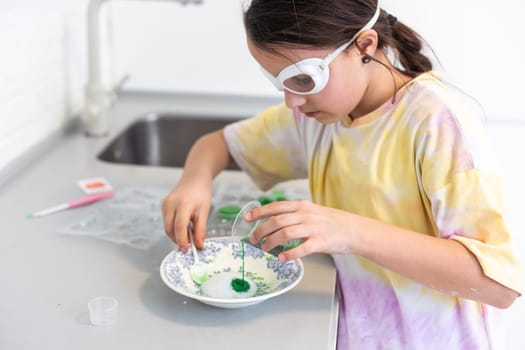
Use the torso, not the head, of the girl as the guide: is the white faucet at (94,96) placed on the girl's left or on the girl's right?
on the girl's right

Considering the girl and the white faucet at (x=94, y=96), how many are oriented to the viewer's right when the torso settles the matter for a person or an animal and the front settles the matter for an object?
1

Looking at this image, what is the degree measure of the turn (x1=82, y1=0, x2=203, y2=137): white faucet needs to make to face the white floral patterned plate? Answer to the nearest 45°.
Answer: approximately 90° to its right

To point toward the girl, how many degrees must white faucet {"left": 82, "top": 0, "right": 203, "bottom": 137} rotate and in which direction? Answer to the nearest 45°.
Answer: approximately 45° to its right

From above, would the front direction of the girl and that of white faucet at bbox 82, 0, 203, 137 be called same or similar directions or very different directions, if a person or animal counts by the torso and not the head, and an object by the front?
very different directions

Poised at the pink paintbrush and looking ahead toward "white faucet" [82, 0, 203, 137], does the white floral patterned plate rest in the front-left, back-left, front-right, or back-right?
back-right

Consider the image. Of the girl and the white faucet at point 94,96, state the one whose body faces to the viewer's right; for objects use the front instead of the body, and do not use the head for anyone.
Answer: the white faucet

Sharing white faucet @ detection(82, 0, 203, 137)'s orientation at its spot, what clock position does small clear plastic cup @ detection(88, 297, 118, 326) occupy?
The small clear plastic cup is roughly at 3 o'clock from the white faucet.

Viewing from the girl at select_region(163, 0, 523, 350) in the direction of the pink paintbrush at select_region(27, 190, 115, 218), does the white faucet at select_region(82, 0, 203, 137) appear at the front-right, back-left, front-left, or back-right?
front-right

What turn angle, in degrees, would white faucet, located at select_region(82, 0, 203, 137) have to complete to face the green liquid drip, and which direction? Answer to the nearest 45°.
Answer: approximately 90° to its right

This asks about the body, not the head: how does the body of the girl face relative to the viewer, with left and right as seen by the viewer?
facing the viewer and to the left of the viewer

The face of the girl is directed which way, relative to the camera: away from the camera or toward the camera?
toward the camera

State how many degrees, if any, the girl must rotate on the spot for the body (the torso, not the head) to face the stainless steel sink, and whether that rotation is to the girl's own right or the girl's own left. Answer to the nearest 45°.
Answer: approximately 90° to the girl's own right

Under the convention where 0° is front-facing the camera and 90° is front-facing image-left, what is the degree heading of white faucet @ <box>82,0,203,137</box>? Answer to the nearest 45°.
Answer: approximately 270°
